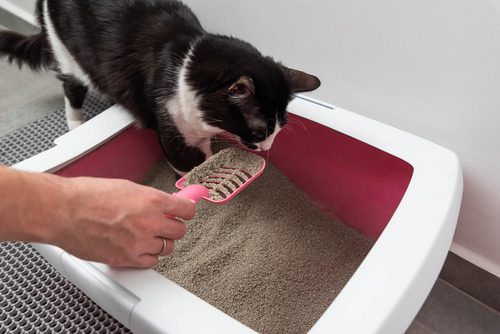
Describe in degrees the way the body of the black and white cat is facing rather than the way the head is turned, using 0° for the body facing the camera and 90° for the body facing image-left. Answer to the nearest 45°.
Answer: approximately 315°
